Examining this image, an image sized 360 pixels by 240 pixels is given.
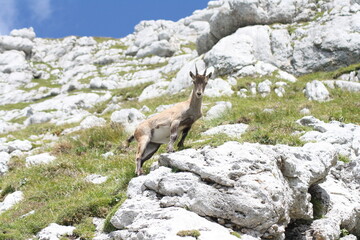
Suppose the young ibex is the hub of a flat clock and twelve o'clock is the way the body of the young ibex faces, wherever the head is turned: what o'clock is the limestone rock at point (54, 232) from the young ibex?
The limestone rock is roughly at 5 o'clock from the young ibex.

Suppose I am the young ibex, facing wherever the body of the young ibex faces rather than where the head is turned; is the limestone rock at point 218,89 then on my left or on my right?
on my left

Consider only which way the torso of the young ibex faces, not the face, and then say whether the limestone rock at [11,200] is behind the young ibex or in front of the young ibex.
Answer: behind

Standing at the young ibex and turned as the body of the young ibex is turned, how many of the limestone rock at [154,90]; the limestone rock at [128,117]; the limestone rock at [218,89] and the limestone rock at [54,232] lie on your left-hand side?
3

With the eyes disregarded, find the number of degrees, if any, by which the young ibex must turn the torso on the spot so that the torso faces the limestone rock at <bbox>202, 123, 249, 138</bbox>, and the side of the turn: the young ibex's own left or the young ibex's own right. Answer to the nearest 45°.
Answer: approximately 45° to the young ibex's own left

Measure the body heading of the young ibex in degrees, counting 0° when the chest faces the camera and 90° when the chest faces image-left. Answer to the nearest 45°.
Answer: approximately 270°

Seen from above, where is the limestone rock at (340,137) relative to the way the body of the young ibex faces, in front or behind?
in front

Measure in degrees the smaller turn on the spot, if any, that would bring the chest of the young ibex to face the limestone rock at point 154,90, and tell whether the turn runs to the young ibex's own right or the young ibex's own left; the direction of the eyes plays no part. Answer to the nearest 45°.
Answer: approximately 90° to the young ibex's own left

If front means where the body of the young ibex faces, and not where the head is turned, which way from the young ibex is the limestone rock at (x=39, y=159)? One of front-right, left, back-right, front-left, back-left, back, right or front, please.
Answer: back-left

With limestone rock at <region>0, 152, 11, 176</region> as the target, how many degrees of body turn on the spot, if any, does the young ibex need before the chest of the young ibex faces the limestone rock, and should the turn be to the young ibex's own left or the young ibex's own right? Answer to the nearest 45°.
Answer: approximately 135° to the young ibex's own left
